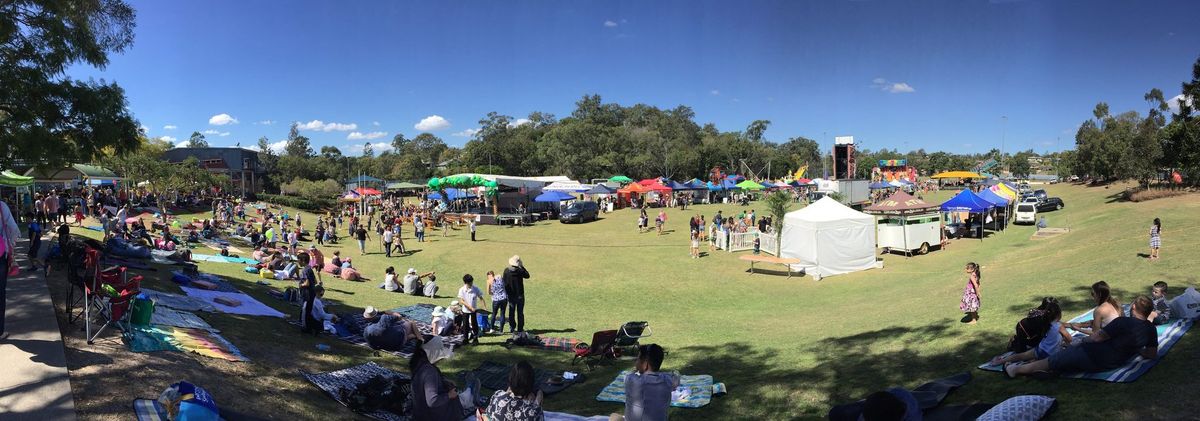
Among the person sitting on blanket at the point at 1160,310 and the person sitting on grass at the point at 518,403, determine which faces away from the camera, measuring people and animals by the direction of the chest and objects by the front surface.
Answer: the person sitting on grass at the point at 518,403

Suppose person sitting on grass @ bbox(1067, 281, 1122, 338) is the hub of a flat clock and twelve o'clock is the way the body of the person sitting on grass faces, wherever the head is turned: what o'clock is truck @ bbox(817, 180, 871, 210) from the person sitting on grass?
The truck is roughly at 1 o'clock from the person sitting on grass.

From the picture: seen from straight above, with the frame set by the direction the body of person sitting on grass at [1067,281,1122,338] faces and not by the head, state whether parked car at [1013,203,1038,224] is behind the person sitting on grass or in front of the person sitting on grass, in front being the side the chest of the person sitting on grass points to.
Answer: in front

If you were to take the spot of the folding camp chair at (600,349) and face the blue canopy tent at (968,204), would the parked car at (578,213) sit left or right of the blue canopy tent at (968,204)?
left

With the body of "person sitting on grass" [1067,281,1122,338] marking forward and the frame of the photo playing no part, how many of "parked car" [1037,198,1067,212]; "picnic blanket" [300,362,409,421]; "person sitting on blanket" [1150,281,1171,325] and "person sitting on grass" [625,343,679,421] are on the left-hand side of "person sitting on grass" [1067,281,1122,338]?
2

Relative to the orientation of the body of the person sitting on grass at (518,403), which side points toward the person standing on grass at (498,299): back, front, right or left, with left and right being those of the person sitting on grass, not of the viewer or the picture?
front

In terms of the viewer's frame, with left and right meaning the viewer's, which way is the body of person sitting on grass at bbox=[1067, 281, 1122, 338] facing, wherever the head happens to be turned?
facing away from the viewer and to the left of the viewer

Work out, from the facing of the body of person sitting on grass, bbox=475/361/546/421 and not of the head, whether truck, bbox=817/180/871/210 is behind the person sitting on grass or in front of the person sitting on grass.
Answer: in front

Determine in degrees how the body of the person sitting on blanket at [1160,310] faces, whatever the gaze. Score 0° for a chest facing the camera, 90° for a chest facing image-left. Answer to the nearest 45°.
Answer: approximately 90°

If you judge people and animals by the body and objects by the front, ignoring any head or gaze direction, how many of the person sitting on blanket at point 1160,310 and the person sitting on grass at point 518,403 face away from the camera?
1

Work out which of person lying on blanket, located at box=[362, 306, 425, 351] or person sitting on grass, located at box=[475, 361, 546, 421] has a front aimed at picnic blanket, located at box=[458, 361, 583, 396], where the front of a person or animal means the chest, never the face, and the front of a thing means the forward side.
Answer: person sitting on grass, located at box=[475, 361, 546, 421]

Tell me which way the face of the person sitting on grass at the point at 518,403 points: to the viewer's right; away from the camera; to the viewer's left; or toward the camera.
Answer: away from the camera

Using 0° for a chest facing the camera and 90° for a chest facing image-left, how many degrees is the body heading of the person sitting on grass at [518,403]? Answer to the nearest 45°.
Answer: approximately 180°
